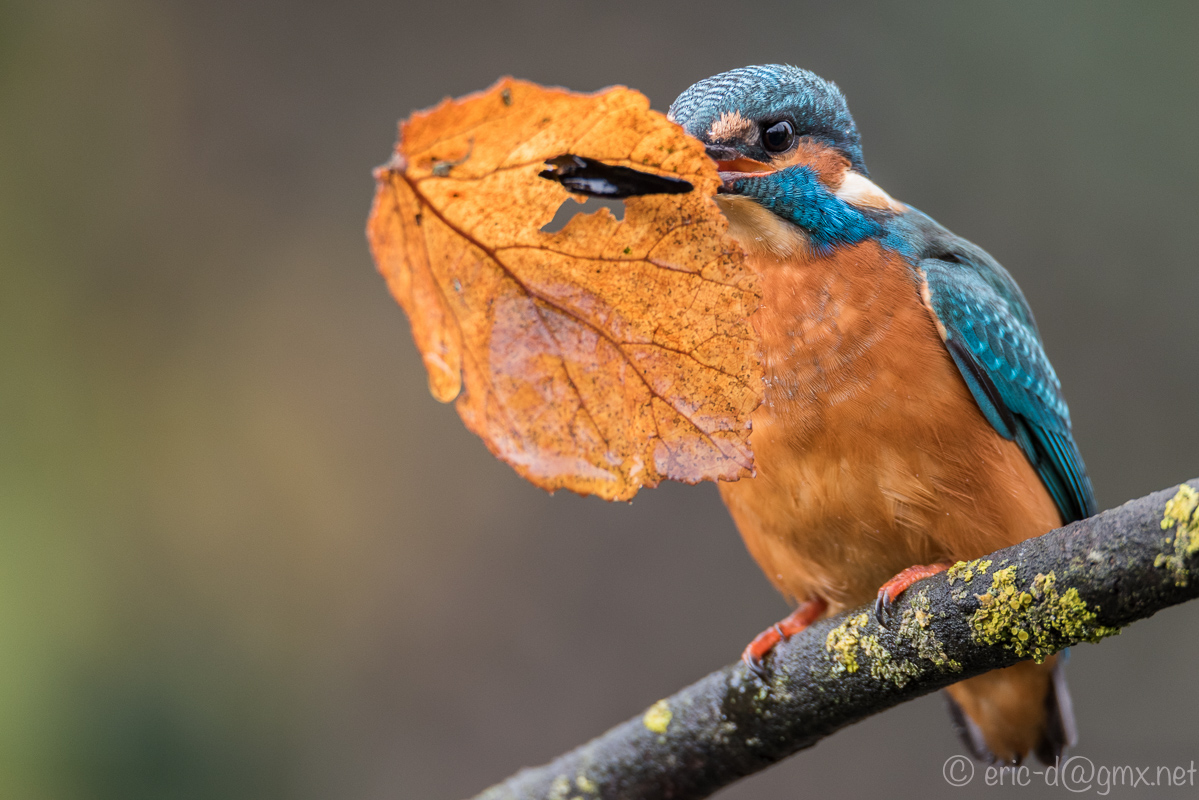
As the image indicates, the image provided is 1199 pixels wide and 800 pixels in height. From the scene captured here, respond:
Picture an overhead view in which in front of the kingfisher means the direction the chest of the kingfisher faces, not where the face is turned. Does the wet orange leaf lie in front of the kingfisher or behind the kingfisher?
in front

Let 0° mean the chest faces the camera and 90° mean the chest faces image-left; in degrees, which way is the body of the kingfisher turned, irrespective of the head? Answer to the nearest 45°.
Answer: approximately 45°
